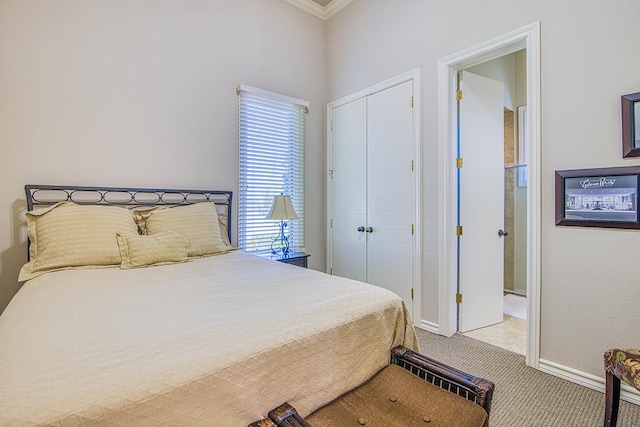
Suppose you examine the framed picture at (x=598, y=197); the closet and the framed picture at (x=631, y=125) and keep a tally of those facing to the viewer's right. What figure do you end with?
0

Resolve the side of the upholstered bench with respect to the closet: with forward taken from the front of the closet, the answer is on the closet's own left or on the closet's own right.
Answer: on the closet's own left

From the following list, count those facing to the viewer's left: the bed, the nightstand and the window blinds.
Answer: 0

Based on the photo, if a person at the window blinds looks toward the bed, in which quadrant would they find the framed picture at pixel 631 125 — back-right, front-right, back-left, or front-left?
front-left

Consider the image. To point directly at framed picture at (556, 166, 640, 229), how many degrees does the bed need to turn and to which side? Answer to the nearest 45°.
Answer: approximately 45° to its left

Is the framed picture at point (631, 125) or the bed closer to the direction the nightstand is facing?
the framed picture

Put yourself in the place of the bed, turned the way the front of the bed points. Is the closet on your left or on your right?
on your left

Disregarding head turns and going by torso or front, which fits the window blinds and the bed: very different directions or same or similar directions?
same or similar directions

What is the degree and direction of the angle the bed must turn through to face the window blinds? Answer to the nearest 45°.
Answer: approximately 135° to its left

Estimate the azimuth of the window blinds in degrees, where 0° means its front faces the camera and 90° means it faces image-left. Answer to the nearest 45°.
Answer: approximately 315°

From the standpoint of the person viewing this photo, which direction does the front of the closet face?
facing the viewer and to the left of the viewer

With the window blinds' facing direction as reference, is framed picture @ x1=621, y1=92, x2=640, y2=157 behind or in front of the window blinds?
in front

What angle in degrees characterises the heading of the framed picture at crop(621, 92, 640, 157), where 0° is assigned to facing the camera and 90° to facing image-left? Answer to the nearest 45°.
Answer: approximately 45°

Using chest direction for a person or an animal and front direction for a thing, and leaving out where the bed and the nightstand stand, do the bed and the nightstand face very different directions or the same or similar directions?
same or similar directions

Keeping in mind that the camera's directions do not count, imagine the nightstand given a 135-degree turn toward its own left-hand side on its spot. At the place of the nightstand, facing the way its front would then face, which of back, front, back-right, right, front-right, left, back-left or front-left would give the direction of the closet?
right

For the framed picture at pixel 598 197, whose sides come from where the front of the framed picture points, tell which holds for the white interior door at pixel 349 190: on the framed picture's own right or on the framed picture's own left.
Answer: on the framed picture's own right

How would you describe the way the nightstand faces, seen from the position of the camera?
facing the viewer and to the right of the viewer

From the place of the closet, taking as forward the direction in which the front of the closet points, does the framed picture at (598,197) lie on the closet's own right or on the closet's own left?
on the closet's own left
